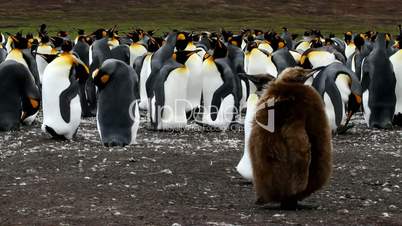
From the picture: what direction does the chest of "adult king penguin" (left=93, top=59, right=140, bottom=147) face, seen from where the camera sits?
away from the camera

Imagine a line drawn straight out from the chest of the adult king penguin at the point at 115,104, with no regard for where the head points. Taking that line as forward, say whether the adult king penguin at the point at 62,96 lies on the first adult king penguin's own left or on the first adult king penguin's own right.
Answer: on the first adult king penguin's own left

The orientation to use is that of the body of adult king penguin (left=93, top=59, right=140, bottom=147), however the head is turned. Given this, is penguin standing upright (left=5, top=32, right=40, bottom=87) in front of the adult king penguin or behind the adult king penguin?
in front

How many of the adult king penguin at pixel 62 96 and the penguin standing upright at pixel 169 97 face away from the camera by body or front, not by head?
0

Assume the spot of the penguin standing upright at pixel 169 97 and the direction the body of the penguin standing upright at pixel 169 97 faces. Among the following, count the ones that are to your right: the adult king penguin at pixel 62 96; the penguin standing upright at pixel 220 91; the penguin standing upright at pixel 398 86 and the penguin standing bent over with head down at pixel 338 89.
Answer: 1

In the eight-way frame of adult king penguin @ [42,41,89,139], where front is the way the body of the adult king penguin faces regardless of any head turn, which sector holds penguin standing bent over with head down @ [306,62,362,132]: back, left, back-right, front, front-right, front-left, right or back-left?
back-left

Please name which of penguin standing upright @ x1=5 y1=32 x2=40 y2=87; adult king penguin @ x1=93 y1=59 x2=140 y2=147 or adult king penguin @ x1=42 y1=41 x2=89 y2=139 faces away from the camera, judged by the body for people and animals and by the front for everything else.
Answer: adult king penguin @ x1=93 y1=59 x2=140 y2=147

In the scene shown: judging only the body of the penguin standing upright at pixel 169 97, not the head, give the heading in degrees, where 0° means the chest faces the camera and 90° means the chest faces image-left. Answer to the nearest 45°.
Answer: approximately 315°

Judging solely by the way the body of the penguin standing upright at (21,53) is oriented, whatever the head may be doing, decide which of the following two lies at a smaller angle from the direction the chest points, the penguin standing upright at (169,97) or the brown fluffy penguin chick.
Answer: the brown fluffy penguin chick

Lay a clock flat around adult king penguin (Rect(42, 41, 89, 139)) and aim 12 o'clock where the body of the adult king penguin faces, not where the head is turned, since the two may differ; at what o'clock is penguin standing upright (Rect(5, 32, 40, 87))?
The penguin standing upright is roughly at 4 o'clock from the adult king penguin.
